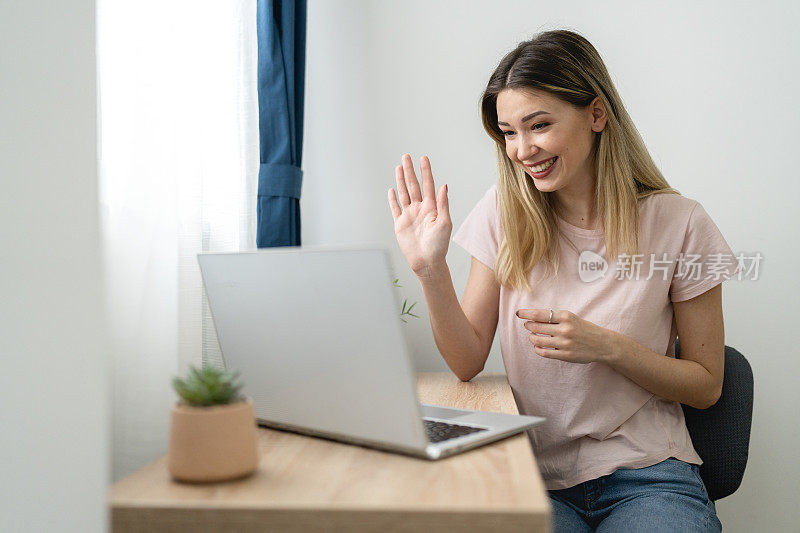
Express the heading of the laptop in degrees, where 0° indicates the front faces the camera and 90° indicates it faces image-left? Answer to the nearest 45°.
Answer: approximately 225°

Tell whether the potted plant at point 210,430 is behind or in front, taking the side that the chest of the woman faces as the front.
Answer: in front

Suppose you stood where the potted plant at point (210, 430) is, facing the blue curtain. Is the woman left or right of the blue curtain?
right

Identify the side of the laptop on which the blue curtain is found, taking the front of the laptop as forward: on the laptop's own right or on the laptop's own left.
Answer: on the laptop's own left

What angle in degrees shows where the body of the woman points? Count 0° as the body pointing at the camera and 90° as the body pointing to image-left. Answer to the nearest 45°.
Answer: approximately 45°

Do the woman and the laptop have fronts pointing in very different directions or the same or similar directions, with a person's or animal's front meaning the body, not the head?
very different directions

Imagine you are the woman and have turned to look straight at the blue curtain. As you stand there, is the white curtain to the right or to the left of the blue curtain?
left

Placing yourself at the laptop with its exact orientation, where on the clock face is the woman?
The woman is roughly at 12 o'clock from the laptop.

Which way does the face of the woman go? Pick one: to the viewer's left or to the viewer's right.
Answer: to the viewer's left

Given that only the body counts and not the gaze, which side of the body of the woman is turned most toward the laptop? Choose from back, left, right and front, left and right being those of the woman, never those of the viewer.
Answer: front

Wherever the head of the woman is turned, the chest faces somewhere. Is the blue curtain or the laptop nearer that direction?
the laptop

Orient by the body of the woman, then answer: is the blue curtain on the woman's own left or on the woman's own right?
on the woman's own right
